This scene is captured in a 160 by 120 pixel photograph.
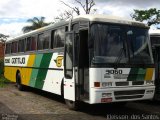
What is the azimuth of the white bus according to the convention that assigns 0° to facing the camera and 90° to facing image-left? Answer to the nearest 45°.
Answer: approximately 315°

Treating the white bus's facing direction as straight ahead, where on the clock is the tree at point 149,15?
The tree is roughly at 8 o'clock from the white bus.

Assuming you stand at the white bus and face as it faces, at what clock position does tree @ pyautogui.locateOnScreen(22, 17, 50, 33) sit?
The tree is roughly at 7 o'clock from the white bus.
